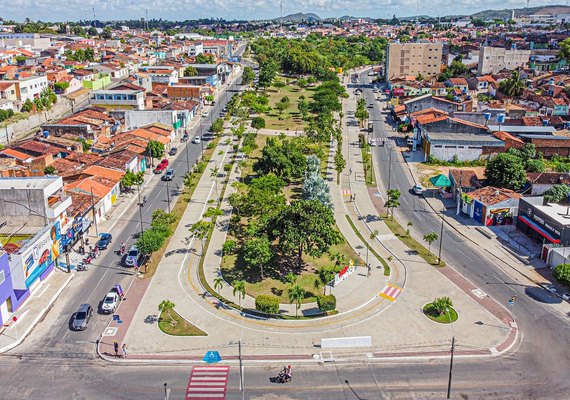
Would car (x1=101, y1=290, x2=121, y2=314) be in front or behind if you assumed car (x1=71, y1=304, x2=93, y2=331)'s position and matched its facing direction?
behind

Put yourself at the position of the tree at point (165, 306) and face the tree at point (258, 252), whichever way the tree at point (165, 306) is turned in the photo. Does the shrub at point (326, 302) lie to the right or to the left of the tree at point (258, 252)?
right

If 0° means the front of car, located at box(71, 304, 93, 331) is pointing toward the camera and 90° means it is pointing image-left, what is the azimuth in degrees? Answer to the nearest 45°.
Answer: approximately 45°

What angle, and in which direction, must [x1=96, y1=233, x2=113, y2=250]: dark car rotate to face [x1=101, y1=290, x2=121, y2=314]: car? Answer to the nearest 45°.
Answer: approximately 45° to its left

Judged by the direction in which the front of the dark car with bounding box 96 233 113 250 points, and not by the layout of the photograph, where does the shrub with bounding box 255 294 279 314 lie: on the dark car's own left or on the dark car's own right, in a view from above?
on the dark car's own left
